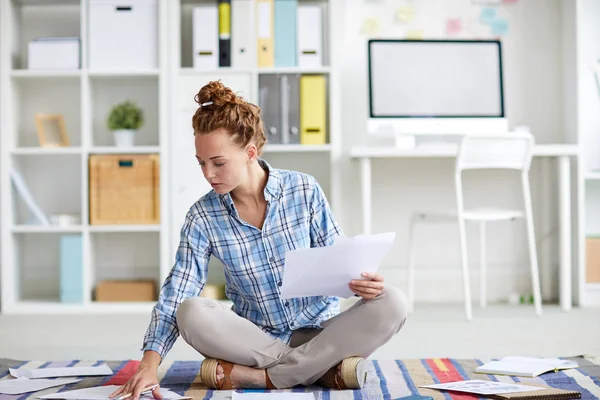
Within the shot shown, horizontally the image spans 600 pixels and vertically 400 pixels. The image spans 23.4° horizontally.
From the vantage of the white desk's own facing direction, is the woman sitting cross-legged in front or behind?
in front

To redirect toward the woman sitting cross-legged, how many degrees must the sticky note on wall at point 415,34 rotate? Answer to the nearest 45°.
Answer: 0° — it already faces them

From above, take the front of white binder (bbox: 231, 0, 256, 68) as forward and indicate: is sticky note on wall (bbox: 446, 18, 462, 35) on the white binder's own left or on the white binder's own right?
on the white binder's own left

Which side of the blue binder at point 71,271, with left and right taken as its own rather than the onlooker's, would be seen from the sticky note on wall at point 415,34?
left
